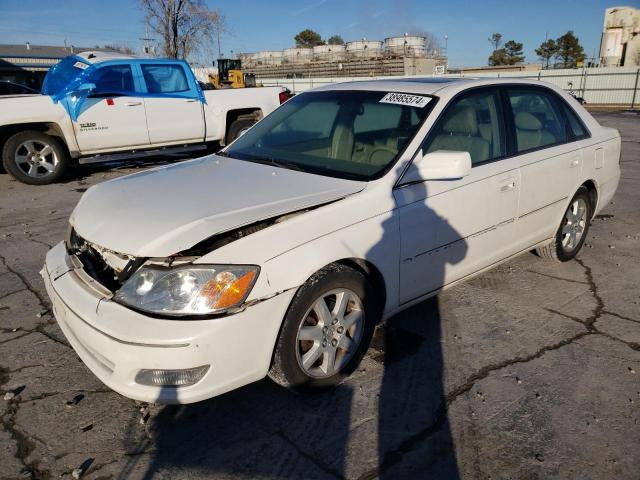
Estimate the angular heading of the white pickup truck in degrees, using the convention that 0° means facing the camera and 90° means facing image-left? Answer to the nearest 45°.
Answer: approximately 45°

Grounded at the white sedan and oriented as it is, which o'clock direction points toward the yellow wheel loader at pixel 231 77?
The yellow wheel loader is roughly at 4 o'clock from the white sedan.

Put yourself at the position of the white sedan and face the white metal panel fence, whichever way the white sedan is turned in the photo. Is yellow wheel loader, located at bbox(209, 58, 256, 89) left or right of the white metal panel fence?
left

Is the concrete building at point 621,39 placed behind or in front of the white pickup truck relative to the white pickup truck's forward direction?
behind

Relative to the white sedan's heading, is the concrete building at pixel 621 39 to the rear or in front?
to the rear

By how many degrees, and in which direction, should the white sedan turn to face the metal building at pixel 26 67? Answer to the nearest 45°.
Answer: approximately 90° to its right

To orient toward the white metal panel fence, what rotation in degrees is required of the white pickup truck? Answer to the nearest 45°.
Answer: approximately 180°

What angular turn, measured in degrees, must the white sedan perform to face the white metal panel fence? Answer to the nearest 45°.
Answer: approximately 180°

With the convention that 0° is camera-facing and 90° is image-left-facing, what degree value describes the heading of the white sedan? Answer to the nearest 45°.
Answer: approximately 45°
